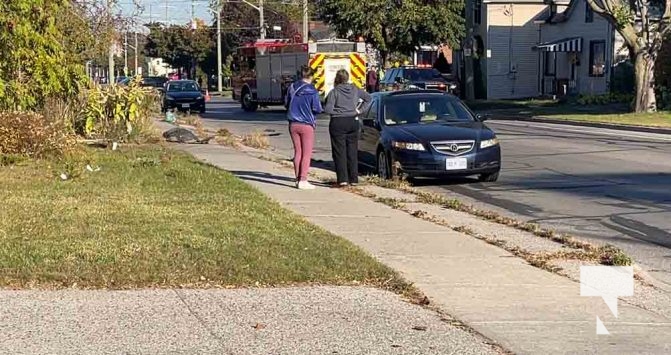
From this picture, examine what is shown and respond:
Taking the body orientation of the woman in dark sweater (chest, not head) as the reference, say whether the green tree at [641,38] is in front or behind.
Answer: in front

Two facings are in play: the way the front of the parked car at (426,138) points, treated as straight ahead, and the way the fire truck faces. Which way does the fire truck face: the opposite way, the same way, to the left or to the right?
the opposite way

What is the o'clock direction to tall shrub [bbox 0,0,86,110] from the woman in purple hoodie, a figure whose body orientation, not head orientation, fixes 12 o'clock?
The tall shrub is roughly at 9 o'clock from the woman in purple hoodie.

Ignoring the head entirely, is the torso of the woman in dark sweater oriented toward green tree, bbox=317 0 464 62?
yes

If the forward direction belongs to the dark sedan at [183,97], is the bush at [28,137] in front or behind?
in front

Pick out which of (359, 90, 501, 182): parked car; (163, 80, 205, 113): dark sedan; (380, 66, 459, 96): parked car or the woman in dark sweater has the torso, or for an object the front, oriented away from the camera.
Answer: the woman in dark sweater

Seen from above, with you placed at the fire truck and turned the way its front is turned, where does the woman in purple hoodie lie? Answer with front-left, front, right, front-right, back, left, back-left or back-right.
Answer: back-left

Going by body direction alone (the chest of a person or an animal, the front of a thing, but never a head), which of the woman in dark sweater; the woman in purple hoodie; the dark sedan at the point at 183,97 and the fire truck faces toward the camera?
the dark sedan

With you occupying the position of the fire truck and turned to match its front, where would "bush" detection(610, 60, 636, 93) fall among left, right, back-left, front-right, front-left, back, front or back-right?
back-right

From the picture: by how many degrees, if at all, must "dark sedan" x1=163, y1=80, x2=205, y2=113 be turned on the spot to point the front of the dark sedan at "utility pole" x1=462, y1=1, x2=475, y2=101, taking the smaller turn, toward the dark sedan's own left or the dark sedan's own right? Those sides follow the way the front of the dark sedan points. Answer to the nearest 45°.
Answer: approximately 90° to the dark sedan's own left

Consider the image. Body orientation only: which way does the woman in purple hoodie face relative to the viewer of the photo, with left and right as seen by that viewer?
facing away from the viewer and to the right of the viewer

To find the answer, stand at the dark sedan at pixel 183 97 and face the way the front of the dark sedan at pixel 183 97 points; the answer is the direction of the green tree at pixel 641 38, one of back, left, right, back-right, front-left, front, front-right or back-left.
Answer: front-left

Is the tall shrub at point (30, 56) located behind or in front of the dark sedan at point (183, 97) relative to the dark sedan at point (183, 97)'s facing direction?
in front

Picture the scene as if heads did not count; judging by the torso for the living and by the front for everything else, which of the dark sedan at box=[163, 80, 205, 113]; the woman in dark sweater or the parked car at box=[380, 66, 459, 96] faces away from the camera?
the woman in dark sweater

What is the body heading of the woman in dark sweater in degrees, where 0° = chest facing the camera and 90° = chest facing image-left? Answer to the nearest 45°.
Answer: approximately 180°
